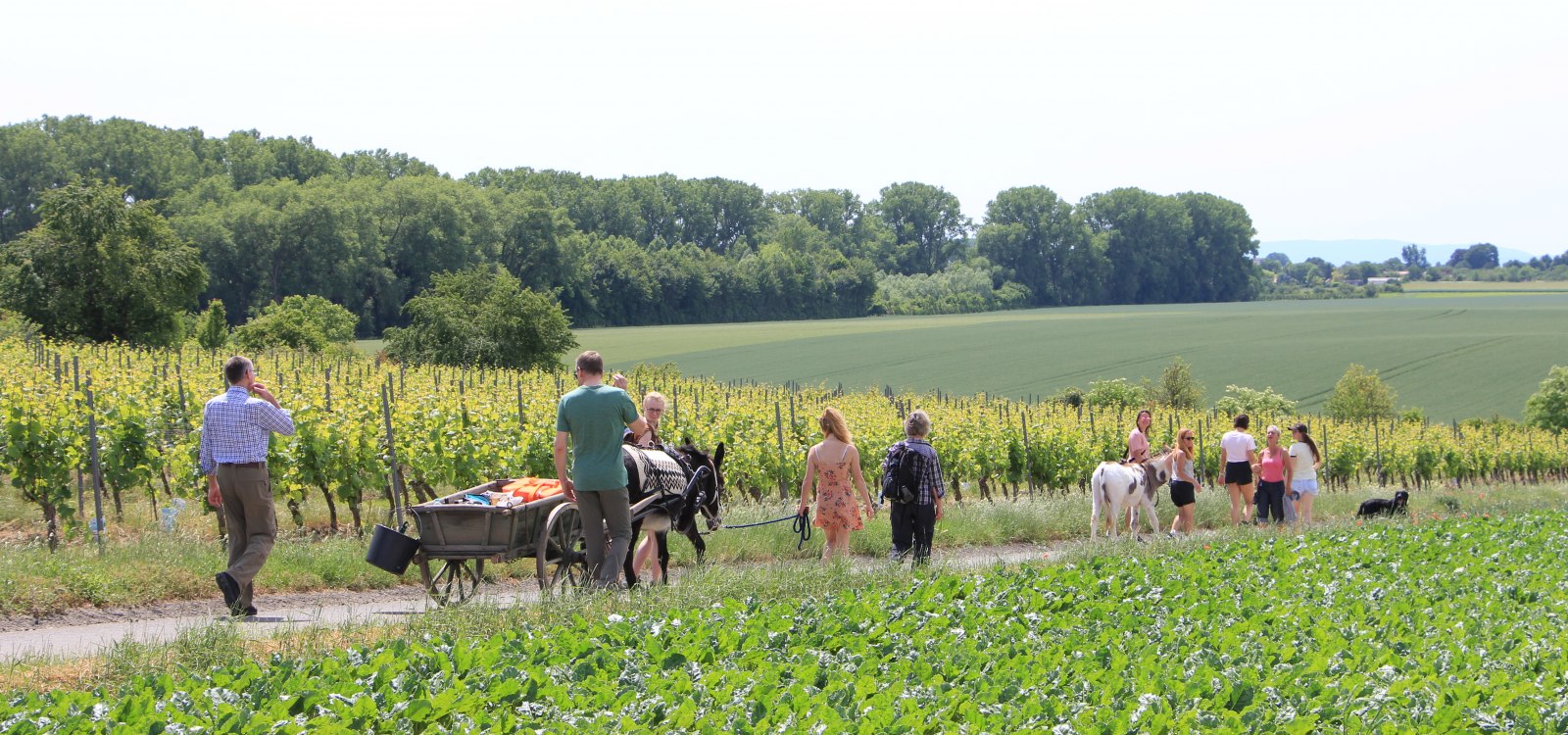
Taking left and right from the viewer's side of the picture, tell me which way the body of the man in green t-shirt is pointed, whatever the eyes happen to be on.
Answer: facing away from the viewer

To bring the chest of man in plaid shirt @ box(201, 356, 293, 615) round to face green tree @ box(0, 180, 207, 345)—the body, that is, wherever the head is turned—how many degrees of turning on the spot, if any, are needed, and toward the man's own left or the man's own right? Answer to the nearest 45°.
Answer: approximately 45° to the man's own left

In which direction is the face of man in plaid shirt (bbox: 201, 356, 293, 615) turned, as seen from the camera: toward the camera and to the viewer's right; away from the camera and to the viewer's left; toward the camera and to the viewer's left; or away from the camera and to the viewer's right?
away from the camera and to the viewer's right

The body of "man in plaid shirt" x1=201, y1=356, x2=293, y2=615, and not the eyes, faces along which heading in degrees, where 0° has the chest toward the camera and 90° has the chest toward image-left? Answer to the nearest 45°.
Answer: approximately 225°
